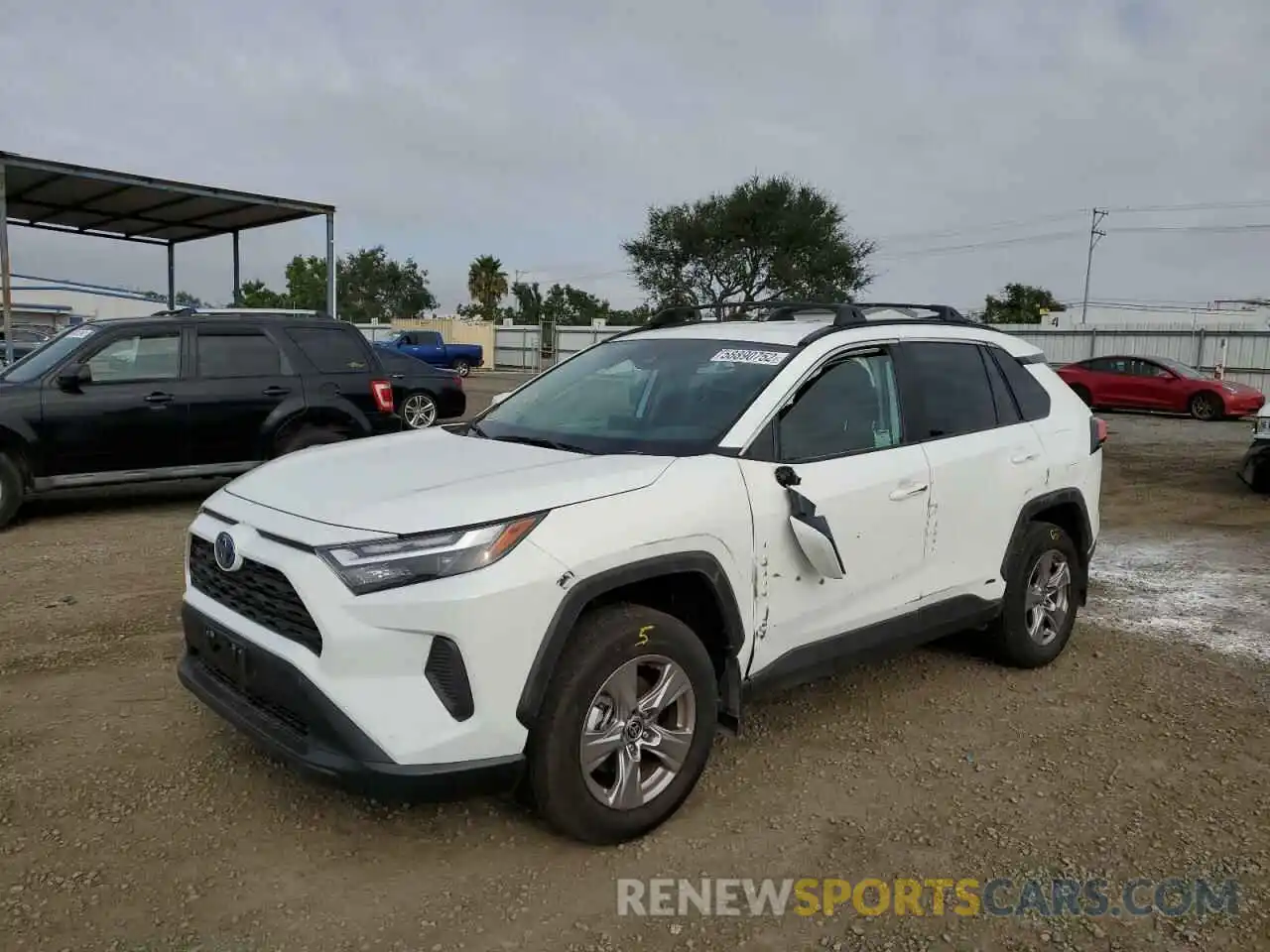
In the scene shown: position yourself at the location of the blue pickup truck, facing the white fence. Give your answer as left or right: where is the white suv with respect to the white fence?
right

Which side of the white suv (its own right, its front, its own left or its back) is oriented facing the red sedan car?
back

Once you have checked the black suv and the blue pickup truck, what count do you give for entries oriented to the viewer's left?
2

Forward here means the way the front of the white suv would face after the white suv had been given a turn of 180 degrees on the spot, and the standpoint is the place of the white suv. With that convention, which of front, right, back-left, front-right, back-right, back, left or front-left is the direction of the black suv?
left

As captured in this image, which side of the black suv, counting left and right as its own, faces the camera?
left

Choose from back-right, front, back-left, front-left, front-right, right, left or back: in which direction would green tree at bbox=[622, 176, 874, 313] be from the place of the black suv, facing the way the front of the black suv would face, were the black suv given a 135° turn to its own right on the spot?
front

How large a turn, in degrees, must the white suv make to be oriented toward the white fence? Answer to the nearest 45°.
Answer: approximately 180°

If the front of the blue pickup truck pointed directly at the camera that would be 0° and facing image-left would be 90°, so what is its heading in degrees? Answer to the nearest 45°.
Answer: approximately 90°

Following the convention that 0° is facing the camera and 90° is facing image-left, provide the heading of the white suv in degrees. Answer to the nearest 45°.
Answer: approximately 45°
